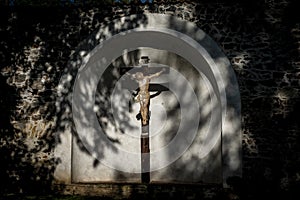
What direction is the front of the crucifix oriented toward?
toward the camera
